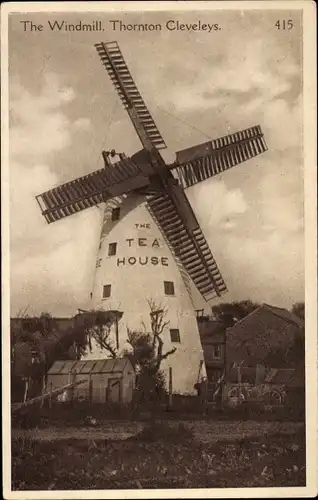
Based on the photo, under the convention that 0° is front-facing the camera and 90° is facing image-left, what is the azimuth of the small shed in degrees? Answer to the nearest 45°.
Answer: approximately 0°
